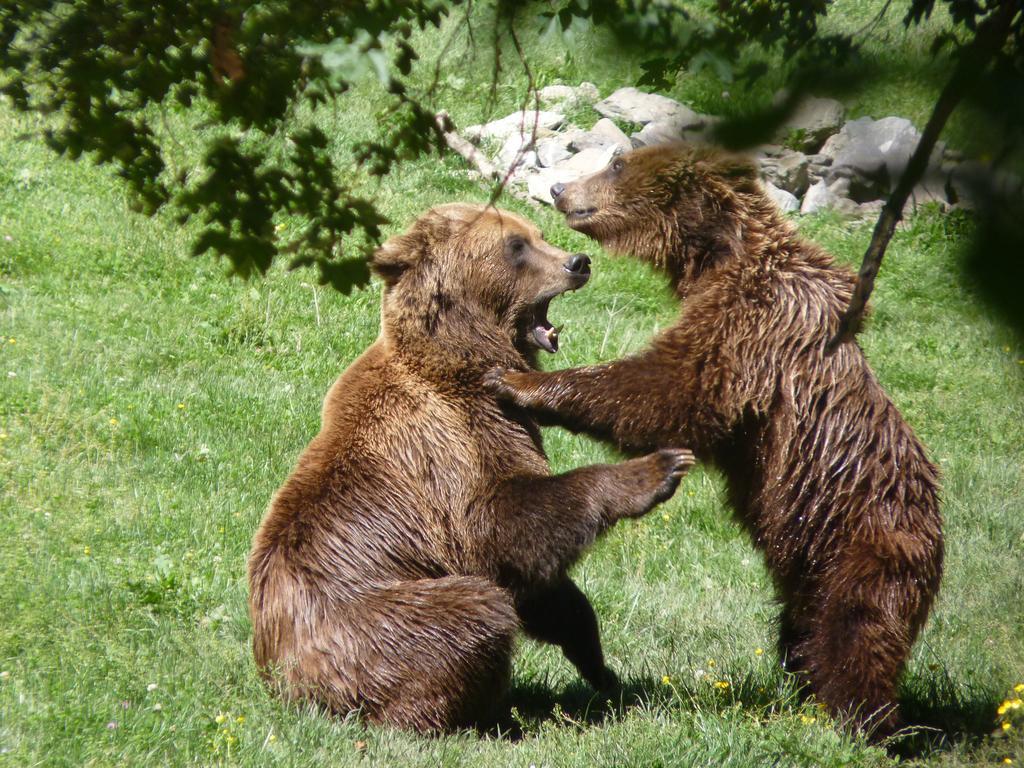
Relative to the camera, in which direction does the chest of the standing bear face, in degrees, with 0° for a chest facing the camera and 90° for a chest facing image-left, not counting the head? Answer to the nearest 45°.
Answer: approximately 90°

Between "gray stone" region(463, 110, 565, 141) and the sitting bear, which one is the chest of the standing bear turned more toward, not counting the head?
the sitting bear

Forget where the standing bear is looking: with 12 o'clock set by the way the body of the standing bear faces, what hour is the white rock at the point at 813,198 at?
The white rock is roughly at 3 o'clock from the standing bear.

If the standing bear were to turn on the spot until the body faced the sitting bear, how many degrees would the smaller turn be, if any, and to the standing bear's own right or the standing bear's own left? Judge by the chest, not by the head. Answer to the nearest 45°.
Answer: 0° — it already faces it

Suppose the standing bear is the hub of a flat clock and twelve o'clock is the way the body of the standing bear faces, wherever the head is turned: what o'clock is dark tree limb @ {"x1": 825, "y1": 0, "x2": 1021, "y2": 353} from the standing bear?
The dark tree limb is roughly at 9 o'clock from the standing bear.

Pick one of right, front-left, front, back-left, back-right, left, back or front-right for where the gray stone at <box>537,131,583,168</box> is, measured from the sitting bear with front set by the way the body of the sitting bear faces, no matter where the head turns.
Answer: left

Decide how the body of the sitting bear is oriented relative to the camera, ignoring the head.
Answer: to the viewer's right

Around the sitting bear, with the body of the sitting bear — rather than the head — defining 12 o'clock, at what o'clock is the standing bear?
The standing bear is roughly at 12 o'clock from the sitting bear.

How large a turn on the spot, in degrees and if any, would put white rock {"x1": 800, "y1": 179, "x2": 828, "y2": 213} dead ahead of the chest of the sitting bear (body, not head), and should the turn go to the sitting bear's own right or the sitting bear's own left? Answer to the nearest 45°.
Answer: approximately 45° to the sitting bear's own left

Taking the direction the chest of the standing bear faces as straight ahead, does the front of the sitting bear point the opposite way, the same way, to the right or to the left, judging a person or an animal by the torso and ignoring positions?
the opposite way

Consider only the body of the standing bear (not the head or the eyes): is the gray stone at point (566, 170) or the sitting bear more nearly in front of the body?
the sitting bear

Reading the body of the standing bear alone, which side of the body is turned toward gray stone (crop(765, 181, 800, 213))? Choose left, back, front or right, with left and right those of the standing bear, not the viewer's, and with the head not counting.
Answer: right
